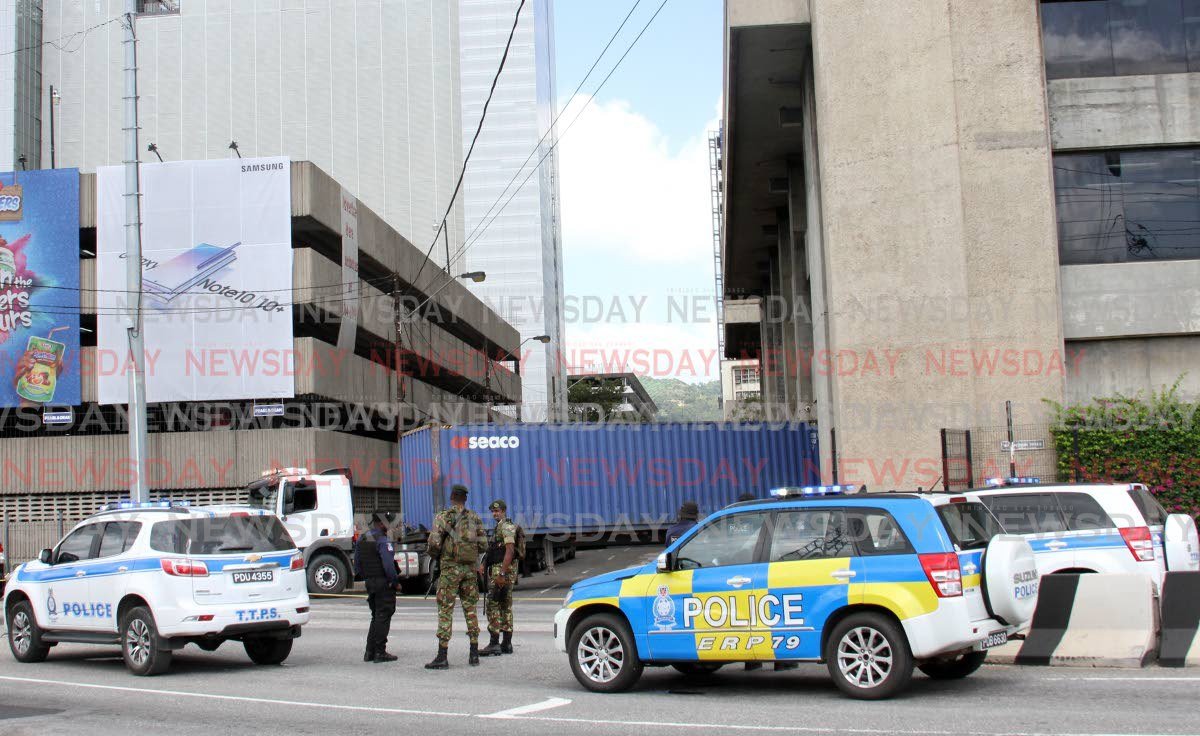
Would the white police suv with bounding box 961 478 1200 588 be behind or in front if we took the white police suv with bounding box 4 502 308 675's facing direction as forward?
behind

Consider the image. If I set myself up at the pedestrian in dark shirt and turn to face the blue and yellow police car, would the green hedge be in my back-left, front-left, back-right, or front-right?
back-left

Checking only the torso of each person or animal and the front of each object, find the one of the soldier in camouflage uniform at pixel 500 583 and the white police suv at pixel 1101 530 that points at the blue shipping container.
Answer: the white police suv

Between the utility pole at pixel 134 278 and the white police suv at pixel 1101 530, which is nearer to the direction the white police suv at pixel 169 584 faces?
the utility pole

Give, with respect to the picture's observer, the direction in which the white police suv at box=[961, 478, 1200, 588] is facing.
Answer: facing away from the viewer and to the left of the viewer
